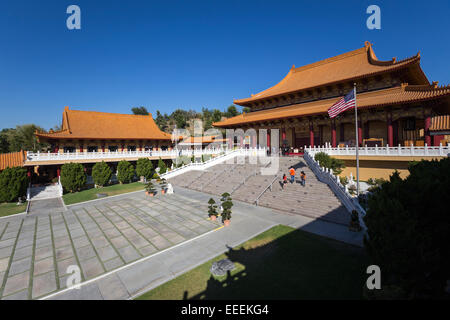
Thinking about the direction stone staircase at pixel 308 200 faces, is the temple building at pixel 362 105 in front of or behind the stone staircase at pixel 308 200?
behind

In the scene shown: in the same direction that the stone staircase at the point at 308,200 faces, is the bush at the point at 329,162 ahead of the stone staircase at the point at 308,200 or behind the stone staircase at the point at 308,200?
behind

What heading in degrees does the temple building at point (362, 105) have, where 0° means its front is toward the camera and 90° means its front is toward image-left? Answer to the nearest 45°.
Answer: approximately 45°

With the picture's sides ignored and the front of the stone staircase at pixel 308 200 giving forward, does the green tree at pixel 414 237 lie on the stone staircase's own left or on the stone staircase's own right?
on the stone staircase's own left

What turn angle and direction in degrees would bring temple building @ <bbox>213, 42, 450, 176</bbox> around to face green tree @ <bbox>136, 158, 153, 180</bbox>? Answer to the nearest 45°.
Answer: approximately 45° to its right

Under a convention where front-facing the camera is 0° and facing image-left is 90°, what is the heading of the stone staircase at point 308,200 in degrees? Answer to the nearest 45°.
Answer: approximately 45°
